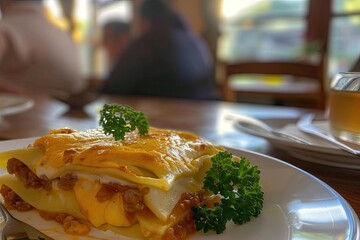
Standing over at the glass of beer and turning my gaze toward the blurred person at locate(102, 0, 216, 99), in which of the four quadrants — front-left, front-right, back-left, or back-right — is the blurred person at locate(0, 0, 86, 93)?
front-left

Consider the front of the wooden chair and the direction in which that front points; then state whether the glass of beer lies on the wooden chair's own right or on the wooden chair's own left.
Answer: on the wooden chair's own left

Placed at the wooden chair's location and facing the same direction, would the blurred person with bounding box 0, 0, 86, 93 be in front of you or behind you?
in front
